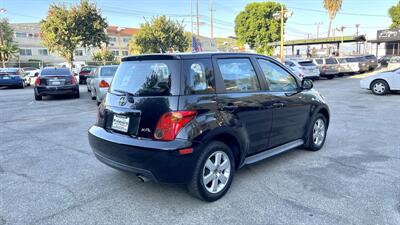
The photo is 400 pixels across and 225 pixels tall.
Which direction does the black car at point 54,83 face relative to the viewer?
away from the camera

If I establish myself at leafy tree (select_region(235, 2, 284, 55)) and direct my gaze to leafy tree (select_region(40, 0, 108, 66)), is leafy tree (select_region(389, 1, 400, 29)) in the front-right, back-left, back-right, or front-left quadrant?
back-left

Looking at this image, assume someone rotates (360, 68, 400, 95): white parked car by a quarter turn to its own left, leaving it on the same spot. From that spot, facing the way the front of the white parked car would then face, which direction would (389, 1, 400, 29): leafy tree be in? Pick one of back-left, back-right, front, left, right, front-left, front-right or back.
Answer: back

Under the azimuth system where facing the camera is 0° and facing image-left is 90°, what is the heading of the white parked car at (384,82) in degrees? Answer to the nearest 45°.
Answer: approximately 90°

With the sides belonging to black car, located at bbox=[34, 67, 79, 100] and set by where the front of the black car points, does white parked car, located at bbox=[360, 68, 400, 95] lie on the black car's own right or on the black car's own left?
on the black car's own right

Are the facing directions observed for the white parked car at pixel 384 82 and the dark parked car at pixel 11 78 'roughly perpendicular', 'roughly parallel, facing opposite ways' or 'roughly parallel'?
roughly perpendicular

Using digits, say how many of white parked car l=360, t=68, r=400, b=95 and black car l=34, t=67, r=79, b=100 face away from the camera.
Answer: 1

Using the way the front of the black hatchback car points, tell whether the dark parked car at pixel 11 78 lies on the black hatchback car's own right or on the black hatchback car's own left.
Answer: on the black hatchback car's own left

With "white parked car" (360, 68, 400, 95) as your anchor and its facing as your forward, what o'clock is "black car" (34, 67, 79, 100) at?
The black car is roughly at 11 o'clock from the white parked car.

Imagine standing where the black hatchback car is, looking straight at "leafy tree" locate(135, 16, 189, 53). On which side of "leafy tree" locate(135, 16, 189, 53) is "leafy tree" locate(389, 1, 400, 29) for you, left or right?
right

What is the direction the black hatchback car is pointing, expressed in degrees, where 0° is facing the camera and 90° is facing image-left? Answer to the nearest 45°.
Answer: approximately 225°

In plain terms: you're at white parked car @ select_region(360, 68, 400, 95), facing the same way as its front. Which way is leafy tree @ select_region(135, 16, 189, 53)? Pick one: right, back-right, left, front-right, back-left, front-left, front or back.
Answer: front-right

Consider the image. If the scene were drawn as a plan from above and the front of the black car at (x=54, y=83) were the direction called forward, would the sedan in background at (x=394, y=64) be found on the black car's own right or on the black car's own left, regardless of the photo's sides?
on the black car's own right

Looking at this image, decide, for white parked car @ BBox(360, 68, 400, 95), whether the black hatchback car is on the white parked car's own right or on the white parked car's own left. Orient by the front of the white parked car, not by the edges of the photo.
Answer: on the white parked car's own left

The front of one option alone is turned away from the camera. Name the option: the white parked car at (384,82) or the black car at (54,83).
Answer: the black car

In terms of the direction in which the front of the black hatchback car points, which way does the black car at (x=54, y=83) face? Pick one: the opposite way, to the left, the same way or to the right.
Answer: to the left

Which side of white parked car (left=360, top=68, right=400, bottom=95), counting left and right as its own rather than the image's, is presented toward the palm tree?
right

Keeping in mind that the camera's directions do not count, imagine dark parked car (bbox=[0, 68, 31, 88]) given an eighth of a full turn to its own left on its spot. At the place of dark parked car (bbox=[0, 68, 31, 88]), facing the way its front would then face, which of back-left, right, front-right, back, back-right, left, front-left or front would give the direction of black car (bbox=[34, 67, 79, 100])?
back

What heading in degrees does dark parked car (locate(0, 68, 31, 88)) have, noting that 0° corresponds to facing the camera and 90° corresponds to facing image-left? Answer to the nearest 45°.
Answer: approximately 225°
